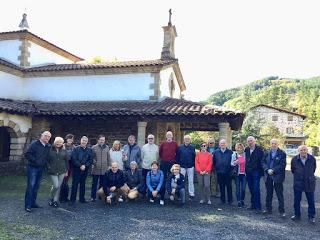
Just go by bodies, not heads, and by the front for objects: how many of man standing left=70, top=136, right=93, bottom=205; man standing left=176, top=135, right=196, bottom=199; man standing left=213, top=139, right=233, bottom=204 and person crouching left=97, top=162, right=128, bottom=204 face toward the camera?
4

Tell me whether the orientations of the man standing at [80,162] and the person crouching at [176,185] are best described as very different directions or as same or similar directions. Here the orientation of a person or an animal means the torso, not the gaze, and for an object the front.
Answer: same or similar directions

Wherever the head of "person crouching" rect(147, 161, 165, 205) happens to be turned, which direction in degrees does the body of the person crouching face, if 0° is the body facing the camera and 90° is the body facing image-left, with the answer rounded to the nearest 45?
approximately 0°

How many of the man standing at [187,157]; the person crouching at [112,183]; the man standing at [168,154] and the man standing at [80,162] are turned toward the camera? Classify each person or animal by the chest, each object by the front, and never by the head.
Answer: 4

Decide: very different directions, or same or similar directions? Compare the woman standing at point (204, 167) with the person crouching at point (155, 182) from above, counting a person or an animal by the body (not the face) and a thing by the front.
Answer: same or similar directions

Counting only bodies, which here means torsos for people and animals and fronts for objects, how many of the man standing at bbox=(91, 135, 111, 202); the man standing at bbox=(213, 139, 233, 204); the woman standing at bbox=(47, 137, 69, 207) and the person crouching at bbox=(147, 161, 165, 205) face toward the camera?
4

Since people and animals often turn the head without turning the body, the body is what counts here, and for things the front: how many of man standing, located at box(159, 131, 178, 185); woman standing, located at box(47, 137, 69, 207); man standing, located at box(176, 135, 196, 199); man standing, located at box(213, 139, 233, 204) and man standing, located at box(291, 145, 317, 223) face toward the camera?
5

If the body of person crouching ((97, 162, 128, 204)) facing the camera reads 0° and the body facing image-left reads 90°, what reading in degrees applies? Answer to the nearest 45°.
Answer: approximately 0°

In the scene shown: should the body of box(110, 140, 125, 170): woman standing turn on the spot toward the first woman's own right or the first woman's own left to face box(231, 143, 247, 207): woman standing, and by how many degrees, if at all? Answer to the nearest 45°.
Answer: approximately 90° to the first woman's own left

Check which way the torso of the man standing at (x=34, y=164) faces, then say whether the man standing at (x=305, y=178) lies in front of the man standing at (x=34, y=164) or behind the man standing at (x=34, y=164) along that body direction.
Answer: in front

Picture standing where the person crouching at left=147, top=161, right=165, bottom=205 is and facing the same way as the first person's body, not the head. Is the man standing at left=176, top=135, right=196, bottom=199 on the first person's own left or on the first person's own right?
on the first person's own left

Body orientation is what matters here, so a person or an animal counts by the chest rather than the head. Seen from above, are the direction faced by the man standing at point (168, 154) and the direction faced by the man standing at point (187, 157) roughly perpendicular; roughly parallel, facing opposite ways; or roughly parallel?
roughly parallel

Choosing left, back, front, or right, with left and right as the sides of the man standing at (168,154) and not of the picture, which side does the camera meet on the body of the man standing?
front

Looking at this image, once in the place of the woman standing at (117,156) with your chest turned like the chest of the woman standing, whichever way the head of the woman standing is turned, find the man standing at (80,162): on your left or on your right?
on your right

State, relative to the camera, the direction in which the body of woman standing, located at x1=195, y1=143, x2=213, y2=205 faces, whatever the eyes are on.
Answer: toward the camera

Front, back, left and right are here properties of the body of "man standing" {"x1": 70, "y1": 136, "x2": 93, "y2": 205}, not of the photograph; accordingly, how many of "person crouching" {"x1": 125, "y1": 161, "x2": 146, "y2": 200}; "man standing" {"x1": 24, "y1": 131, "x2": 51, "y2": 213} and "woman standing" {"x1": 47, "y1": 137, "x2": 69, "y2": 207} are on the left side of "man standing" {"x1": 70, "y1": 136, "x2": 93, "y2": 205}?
1

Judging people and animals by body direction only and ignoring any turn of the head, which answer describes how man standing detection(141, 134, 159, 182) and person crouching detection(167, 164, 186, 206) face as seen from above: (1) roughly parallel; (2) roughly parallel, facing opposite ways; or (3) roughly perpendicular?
roughly parallel

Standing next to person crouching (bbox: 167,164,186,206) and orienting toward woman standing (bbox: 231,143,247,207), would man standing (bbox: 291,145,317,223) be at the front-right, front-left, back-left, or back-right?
front-right
